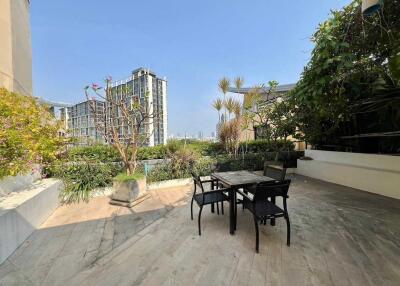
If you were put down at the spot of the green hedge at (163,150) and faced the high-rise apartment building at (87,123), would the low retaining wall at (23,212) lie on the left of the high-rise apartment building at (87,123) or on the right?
left

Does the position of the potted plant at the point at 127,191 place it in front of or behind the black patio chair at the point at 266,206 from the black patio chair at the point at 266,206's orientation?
in front

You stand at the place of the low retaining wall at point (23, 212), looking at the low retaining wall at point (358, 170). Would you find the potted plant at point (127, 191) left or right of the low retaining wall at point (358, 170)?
left

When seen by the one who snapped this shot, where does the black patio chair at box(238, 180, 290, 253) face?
facing away from the viewer and to the left of the viewer

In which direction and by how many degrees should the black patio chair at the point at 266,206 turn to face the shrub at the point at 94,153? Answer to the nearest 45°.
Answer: approximately 45° to its left

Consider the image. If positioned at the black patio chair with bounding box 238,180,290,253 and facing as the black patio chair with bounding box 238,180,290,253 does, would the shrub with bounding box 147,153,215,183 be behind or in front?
in front

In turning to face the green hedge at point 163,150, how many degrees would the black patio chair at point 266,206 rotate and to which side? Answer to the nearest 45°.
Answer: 0° — it already faces it

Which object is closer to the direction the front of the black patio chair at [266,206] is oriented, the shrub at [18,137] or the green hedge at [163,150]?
the green hedge

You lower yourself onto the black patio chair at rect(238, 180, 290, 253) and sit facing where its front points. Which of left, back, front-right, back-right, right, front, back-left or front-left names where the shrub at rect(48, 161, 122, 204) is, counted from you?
front-left
